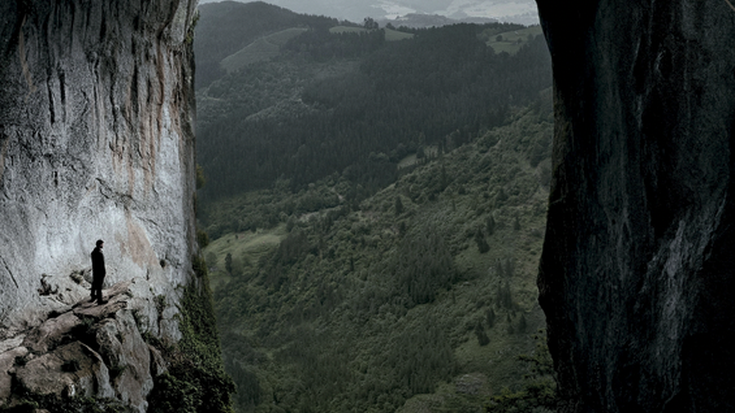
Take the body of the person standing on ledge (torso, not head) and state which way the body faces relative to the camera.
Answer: to the viewer's right
